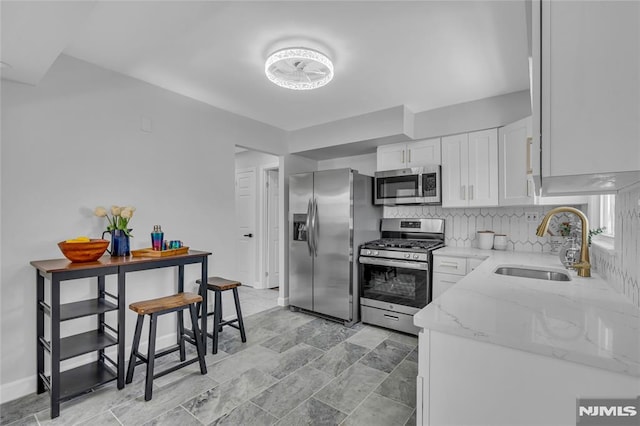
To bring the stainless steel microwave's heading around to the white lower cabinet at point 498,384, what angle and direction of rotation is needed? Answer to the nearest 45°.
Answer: approximately 45° to its left

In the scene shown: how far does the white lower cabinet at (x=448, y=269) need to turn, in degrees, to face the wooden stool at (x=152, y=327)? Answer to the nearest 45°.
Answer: approximately 45° to its right

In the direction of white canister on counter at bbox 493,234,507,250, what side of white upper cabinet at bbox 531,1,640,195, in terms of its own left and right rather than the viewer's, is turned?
right

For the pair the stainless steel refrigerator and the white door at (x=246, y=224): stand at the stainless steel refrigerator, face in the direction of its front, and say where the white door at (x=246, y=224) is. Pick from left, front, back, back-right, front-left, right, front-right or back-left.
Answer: right

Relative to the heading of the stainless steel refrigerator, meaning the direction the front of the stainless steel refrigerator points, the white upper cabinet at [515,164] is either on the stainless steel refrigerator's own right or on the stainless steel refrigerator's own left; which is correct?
on the stainless steel refrigerator's own left

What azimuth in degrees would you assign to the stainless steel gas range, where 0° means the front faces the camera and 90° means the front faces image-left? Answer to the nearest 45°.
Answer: approximately 45°

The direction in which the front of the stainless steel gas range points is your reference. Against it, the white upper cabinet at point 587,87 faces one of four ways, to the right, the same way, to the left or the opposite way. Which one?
to the right

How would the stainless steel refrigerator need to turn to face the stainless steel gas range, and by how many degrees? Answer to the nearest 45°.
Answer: approximately 135° to its left

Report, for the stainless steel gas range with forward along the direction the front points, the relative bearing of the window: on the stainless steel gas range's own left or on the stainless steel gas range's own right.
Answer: on the stainless steel gas range's own left

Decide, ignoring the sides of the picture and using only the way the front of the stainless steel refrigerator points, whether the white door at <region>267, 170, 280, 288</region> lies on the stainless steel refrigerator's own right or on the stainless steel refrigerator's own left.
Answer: on the stainless steel refrigerator's own right
